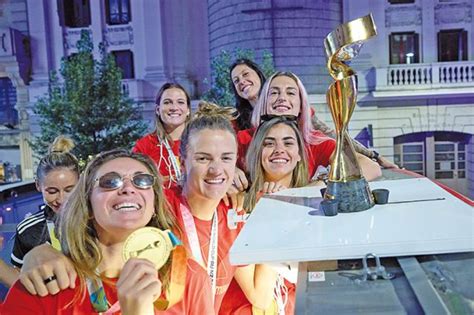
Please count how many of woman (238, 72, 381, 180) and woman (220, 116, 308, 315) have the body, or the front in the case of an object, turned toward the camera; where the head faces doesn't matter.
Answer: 2

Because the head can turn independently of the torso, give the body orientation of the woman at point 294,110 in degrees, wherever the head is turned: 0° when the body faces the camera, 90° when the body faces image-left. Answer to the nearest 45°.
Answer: approximately 0°

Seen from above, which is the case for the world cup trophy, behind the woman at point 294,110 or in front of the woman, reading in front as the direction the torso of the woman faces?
in front

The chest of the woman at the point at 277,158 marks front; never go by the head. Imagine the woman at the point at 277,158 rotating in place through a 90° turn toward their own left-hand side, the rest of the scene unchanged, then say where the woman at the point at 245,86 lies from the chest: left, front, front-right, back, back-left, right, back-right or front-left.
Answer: left

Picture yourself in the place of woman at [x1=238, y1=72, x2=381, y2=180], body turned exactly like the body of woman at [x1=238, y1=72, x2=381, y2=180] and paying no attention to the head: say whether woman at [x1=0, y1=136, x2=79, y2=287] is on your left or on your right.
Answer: on your right

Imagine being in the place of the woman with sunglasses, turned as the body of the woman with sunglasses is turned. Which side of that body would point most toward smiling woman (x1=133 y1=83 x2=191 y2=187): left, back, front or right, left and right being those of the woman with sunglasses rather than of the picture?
back

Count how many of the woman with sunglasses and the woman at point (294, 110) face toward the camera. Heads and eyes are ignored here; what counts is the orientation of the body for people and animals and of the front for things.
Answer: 2

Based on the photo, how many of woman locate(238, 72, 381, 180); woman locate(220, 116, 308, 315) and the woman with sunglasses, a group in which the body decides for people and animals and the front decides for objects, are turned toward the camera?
3

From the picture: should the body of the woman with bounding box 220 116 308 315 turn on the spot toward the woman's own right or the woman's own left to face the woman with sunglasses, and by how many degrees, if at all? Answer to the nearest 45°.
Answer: approximately 45° to the woman's own right
